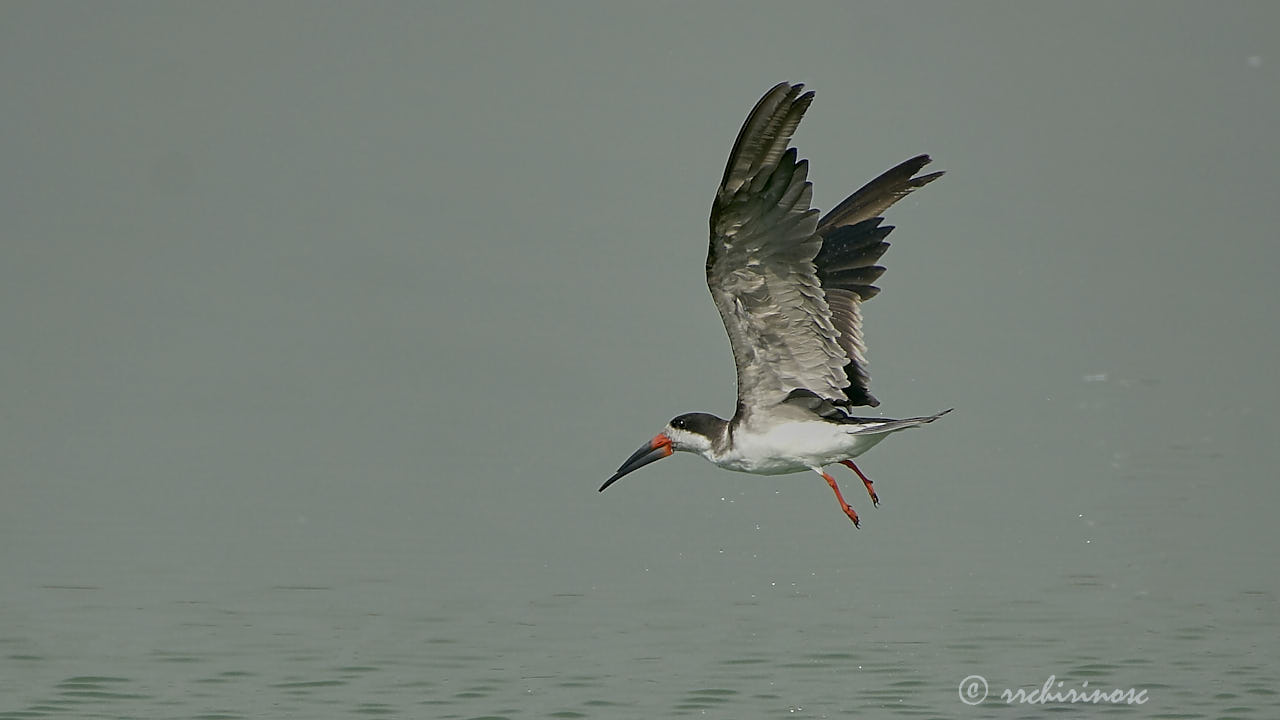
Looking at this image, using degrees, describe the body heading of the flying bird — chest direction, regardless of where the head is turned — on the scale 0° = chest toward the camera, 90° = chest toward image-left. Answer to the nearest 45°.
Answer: approximately 90°
